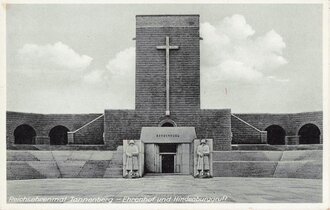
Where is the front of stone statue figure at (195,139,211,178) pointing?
toward the camera
